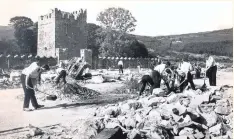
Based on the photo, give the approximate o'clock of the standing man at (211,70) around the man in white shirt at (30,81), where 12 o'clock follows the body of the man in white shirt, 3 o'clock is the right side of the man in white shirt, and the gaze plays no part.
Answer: The standing man is roughly at 12 o'clock from the man in white shirt.

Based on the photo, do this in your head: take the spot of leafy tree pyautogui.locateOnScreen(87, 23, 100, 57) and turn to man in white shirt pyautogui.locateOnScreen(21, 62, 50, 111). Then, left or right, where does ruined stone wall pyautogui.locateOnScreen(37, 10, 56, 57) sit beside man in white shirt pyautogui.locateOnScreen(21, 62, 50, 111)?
right

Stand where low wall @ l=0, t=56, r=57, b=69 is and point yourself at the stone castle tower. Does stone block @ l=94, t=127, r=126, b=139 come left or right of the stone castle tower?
right
